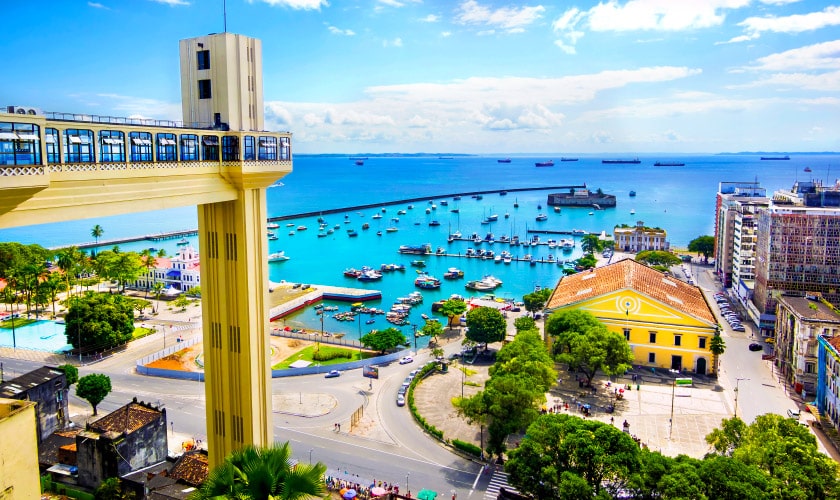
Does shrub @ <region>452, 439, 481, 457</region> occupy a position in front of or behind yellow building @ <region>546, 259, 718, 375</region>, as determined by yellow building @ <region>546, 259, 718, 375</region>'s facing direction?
in front

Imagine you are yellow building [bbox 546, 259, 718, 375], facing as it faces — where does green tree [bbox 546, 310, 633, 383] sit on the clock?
The green tree is roughly at 1 o'clock from the yellow building.

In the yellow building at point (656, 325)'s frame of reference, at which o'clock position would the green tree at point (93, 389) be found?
The green tree is roughly at 2 o'clock from the yellow building.

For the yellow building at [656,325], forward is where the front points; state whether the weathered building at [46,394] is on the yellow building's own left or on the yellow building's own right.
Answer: on the yellow building's own right

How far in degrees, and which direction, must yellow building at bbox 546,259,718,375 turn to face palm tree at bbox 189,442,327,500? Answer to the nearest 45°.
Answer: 0° — it already faces it

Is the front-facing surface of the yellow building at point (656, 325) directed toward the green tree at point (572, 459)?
yes

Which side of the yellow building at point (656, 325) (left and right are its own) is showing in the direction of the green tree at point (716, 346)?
left

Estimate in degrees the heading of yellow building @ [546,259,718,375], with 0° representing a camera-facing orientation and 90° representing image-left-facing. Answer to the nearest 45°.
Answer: approximately 0°

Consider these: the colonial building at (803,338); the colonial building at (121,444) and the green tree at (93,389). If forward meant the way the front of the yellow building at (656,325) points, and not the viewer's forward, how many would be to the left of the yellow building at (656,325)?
1
